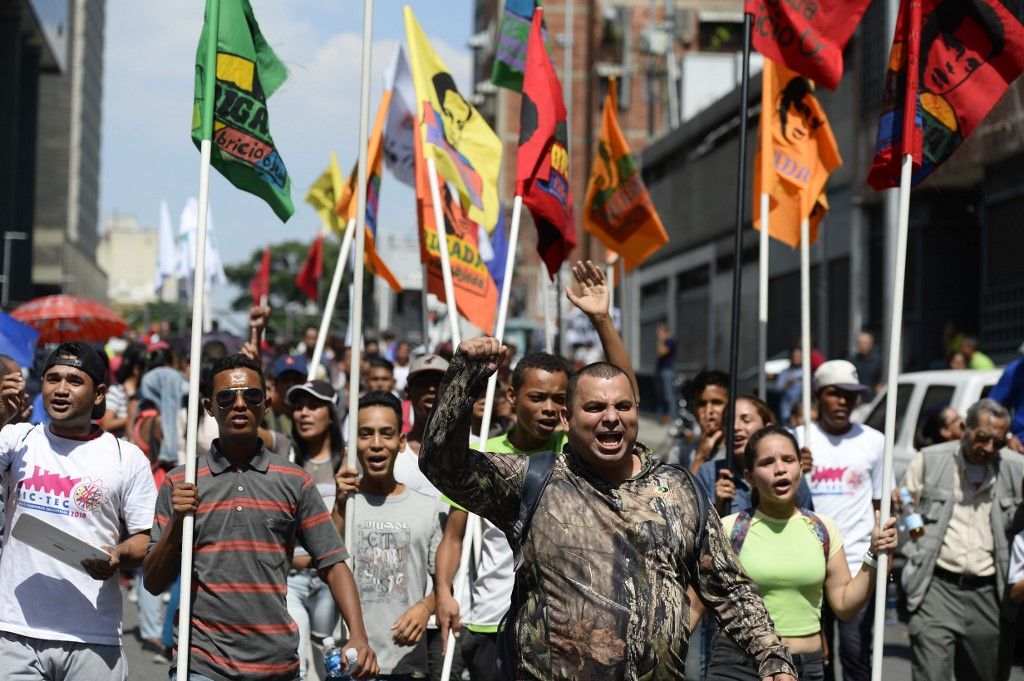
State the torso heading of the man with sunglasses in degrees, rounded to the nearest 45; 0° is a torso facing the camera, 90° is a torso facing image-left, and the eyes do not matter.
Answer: approximately 0°

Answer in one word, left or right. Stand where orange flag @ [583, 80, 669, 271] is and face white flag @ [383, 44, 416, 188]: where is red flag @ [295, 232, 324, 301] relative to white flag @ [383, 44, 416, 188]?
right

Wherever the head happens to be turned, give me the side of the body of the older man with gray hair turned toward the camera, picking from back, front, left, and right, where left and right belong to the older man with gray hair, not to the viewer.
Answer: front

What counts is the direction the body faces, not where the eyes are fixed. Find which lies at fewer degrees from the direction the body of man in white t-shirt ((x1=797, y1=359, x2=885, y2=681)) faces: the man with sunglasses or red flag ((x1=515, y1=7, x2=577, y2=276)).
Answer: the man with sunglasses

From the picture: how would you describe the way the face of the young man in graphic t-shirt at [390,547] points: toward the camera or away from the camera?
toward the camera

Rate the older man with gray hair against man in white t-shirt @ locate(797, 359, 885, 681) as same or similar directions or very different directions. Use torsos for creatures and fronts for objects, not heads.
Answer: same or similar directions

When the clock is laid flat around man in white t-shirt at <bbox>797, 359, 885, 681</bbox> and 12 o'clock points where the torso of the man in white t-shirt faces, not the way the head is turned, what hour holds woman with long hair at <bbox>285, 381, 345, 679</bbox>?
The woman with long hair is roughly at 2 o'clock from the man in white t-shirt.

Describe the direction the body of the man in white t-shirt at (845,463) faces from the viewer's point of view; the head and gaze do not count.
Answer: toward the camera

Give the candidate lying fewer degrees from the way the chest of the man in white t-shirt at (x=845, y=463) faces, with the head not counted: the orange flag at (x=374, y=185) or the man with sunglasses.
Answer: the man with sunglasses

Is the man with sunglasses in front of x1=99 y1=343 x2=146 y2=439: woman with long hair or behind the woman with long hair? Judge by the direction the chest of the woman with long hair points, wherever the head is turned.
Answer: in front

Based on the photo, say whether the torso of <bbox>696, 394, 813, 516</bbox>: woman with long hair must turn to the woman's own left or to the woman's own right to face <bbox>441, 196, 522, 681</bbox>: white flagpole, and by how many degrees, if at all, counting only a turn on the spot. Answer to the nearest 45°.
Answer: approximately 45° to the woman's own right
